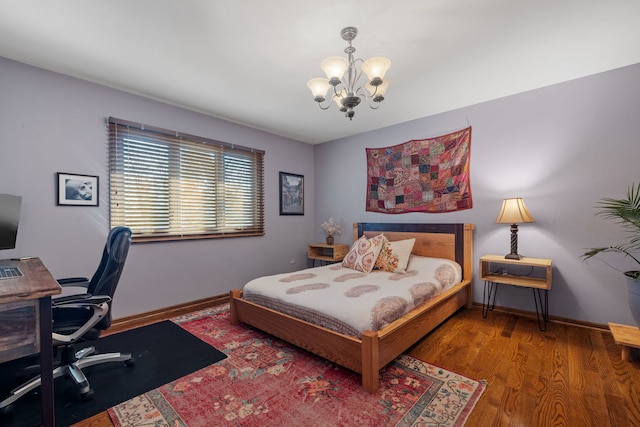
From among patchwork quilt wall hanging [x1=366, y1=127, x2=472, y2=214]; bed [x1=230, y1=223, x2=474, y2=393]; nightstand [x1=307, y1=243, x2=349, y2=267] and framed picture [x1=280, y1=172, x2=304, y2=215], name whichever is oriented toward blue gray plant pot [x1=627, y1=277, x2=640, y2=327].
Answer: the framed picture

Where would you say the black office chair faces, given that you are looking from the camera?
facing to the left of the viewer

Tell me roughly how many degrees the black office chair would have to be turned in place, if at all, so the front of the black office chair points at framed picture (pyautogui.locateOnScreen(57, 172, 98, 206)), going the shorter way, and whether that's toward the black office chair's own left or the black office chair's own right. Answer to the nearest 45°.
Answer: approximately 90° to the black office chair's own right

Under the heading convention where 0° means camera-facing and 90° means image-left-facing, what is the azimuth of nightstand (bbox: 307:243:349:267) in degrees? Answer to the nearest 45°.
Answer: approximately 45°

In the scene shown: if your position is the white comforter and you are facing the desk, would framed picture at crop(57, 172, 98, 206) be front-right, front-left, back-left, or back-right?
front-right

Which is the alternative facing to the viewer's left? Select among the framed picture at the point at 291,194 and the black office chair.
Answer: the black office chair

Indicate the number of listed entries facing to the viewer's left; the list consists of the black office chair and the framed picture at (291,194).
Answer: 1

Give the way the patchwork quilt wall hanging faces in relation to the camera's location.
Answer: facing the viewer and to the left of the viewer

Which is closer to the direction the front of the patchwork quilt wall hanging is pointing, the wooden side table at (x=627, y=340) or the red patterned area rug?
the red patterned area rug

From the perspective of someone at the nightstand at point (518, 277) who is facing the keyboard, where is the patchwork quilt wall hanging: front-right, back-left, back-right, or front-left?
front-right

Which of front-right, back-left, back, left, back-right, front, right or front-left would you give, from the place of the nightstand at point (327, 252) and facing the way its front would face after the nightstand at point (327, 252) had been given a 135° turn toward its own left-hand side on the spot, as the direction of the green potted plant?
front-right

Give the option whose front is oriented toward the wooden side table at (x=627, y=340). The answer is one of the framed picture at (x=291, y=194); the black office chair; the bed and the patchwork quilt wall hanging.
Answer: the framed picture

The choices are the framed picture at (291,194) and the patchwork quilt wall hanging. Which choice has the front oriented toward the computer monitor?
the patchwork quilt wall hanging

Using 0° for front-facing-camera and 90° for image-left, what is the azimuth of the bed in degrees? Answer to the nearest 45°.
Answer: approximately 45°

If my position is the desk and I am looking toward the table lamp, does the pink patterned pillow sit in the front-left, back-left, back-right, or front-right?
front-left

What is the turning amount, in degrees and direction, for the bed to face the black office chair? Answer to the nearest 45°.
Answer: approximately 45° to its right

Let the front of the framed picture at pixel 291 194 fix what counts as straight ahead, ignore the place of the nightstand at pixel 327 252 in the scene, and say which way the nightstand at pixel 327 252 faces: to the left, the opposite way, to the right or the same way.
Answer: to the right

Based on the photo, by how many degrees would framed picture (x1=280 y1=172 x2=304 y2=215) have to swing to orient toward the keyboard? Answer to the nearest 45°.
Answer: approximately 90° to its right
